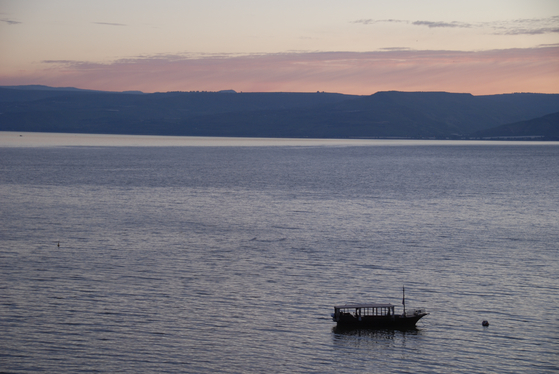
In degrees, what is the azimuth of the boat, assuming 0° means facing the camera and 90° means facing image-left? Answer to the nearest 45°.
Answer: approximately 270°
